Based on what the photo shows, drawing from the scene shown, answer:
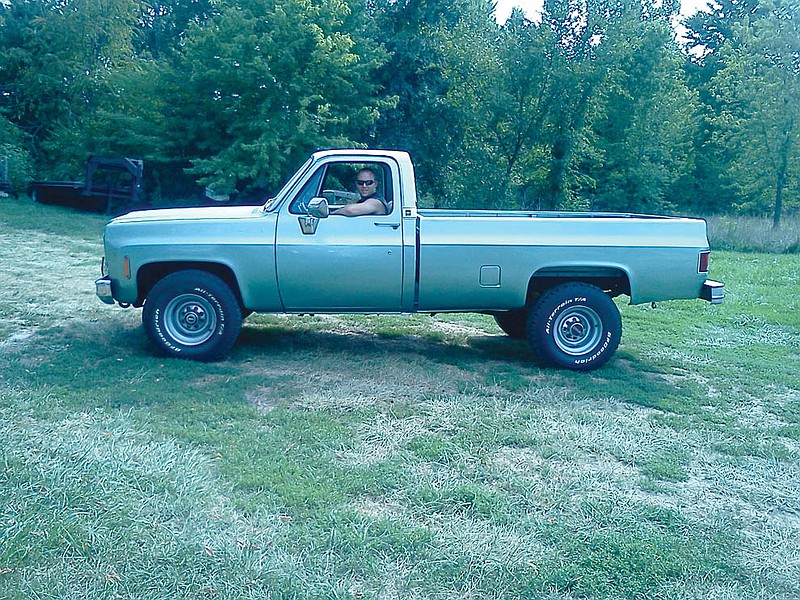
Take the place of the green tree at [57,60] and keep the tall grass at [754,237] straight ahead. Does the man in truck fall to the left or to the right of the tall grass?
right

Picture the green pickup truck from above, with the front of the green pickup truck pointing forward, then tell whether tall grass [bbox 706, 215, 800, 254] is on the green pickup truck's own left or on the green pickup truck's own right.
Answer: on the green pickup truck's own right

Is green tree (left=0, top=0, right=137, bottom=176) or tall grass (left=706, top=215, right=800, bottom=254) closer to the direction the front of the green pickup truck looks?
the green tree

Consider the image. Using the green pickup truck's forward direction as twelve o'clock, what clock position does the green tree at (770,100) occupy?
The green tree is roughly at 4 o'clock from the green pickup truck.

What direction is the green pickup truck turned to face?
to the viewer's left

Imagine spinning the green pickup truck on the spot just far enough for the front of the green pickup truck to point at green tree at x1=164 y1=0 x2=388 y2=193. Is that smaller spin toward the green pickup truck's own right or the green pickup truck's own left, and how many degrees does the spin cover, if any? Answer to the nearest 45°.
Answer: approximately 90° to the green pickup truck's own right

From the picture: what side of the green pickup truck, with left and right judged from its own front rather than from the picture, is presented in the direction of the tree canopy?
right

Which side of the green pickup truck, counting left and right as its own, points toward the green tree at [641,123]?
right
